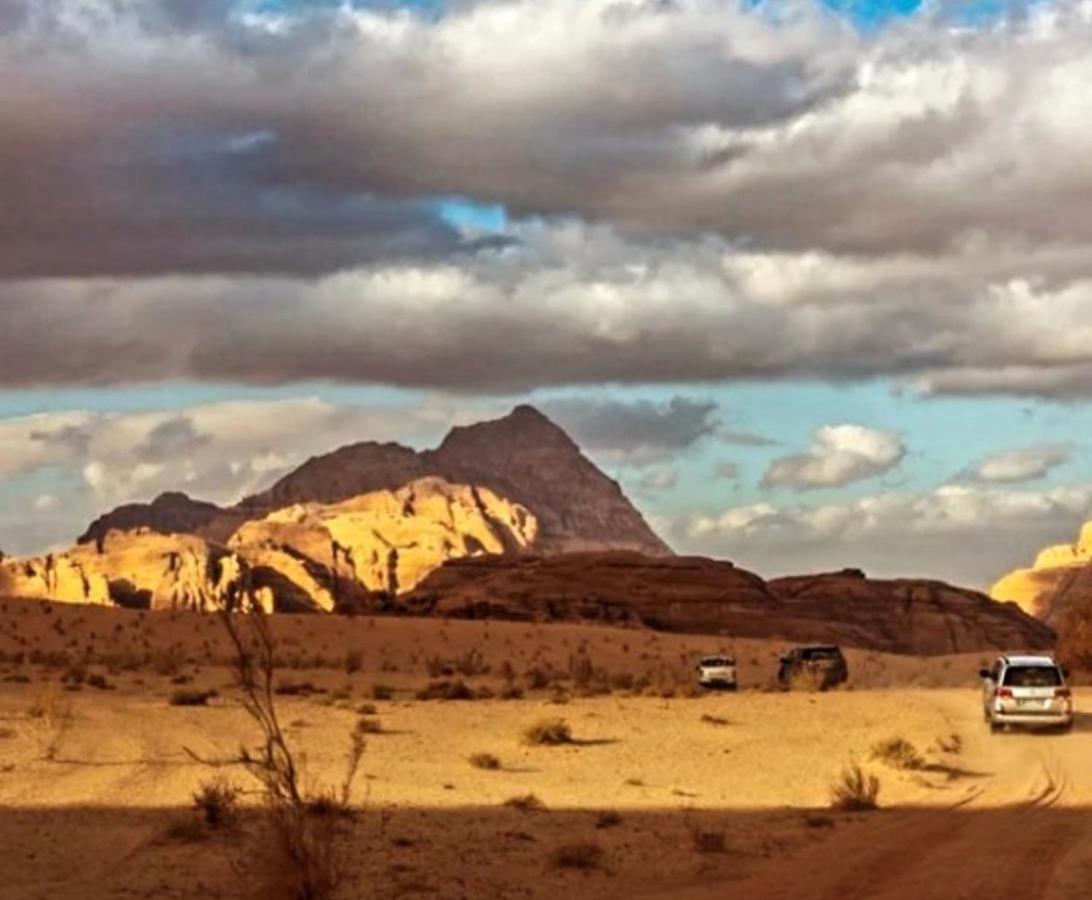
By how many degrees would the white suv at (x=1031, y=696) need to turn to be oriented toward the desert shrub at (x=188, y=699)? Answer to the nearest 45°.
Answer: approximately 90° to its left

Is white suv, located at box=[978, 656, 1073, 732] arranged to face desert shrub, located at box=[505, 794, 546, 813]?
no

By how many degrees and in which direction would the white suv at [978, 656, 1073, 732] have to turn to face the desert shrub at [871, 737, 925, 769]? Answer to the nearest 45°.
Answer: approximately 180°

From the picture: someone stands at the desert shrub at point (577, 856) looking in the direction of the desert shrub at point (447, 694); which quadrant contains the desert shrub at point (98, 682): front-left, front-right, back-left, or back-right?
front-left

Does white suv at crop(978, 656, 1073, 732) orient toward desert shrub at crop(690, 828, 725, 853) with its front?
no

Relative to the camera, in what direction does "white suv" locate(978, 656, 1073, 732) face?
facing away from the viewer

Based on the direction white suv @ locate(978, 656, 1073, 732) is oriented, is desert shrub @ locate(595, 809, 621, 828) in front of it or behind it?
behind

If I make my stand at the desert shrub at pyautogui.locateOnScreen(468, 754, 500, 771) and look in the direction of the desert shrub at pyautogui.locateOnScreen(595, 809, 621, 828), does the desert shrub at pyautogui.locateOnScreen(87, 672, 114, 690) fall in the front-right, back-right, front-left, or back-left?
back-right

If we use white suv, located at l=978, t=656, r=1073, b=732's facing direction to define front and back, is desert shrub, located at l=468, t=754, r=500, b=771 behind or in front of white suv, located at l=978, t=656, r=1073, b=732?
behind

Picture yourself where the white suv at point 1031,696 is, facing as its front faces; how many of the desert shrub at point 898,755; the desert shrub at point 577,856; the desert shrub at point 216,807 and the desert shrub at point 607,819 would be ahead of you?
0

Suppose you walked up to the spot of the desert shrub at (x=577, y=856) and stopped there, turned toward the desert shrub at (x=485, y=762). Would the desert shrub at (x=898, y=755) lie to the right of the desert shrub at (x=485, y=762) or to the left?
right

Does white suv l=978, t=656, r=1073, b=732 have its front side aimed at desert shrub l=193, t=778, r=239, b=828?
no

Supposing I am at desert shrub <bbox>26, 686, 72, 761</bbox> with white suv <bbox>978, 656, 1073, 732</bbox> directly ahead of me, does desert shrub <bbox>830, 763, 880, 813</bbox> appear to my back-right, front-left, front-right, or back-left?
front-right

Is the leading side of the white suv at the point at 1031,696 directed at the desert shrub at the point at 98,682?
no

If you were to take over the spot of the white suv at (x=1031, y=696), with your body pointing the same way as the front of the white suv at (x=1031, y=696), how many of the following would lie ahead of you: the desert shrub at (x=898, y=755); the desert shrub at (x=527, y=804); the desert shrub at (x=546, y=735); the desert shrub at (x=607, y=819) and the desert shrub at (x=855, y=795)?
0

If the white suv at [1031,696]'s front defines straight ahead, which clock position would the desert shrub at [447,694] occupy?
The desert shrub is roughly at 10 o'clock from the white suv.
